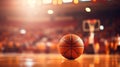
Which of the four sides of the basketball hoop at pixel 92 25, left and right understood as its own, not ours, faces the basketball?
front

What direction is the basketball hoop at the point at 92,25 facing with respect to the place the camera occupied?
facing the viewer
